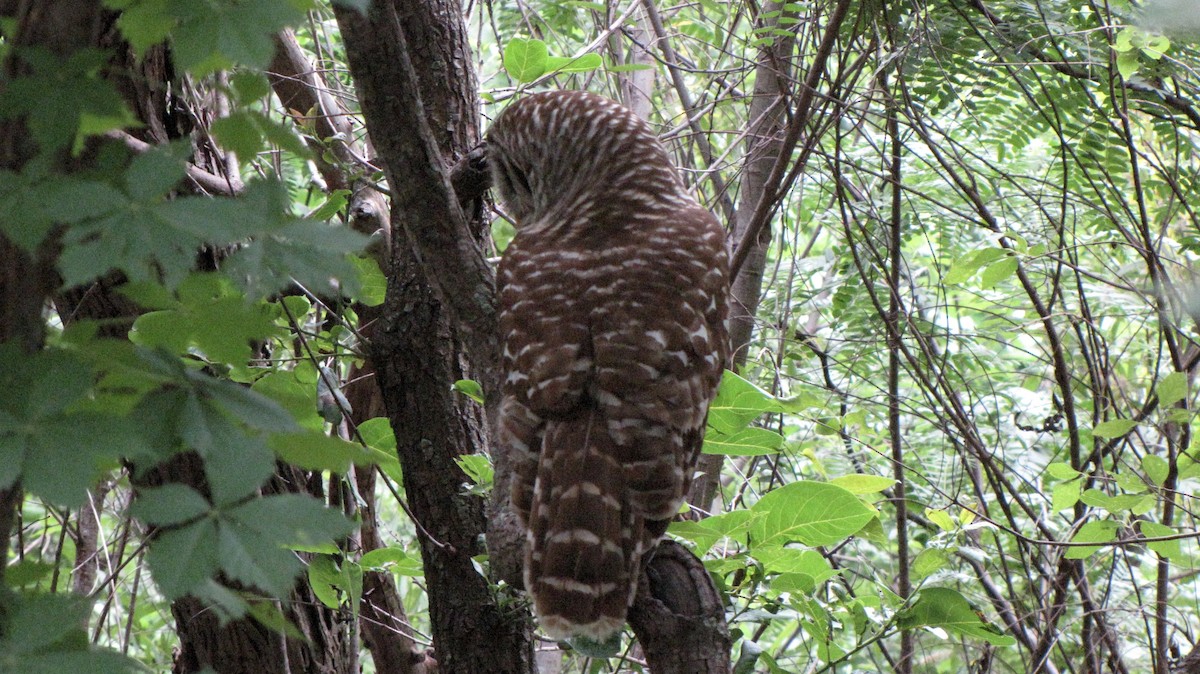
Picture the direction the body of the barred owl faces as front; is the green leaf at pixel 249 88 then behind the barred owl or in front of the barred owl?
behind

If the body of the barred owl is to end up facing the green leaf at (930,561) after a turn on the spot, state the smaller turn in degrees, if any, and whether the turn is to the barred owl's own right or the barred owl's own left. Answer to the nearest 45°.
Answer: approximately 45° to the barred owl's own right

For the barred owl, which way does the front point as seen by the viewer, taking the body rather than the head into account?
away from the camera

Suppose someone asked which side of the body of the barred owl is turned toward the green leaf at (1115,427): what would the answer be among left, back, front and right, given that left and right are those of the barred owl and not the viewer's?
right

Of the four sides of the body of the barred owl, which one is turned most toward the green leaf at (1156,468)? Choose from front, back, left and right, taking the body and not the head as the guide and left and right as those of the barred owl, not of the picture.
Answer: right

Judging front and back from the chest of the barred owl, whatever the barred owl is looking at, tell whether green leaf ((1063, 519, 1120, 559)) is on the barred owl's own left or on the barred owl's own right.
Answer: on the barred owl's own right

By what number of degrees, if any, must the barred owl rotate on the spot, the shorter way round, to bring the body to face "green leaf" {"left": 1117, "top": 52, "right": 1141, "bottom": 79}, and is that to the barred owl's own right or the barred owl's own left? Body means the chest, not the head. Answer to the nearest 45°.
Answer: approximately 90° to the barred owl's own right
